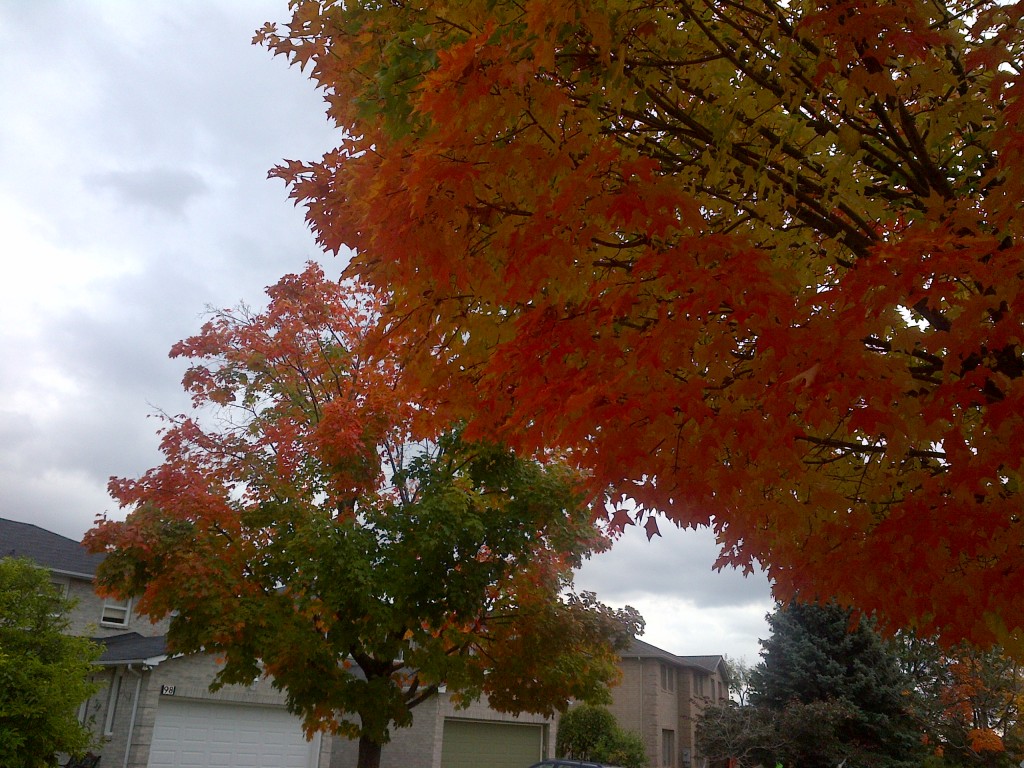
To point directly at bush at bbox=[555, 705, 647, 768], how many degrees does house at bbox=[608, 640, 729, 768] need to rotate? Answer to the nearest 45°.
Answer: approximately 45° to its right

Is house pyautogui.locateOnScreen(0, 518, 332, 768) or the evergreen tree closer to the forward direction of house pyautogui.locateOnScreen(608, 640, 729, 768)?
the evergreen tree

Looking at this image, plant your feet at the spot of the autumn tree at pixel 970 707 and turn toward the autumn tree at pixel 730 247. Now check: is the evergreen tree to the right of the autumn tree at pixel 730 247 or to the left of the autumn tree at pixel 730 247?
right

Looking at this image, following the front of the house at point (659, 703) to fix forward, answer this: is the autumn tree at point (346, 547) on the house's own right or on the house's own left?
on the house's own right

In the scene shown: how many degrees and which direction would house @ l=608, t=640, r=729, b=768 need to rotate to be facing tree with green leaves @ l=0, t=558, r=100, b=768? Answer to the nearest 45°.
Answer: approximately 45° to its right

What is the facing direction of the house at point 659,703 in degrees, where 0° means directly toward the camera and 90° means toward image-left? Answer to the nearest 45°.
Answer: approximately 315°

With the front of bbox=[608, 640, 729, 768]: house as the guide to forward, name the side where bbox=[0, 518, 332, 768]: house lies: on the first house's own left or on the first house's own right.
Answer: on the first house's own right

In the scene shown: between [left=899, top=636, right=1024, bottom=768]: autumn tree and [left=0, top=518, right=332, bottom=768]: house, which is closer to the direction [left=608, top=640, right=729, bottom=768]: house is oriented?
the autumn tree
